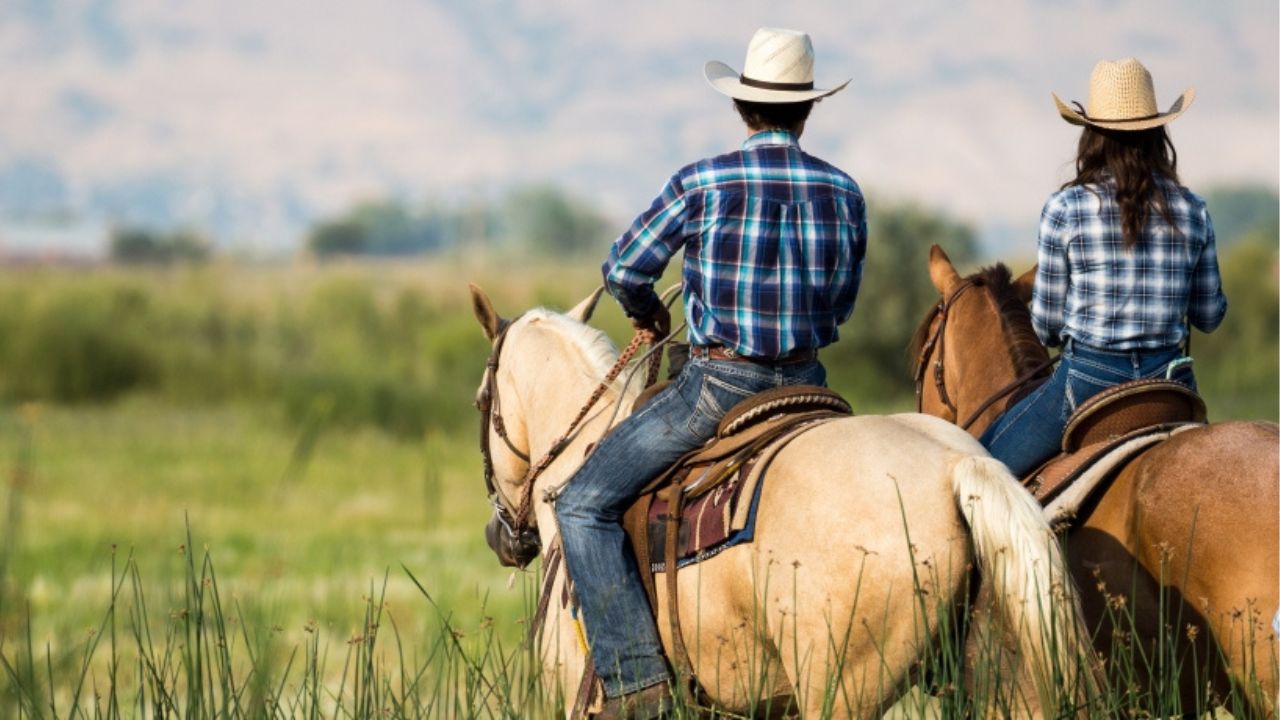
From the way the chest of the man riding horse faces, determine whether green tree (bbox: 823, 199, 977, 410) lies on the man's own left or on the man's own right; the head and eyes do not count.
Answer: on the man's own right

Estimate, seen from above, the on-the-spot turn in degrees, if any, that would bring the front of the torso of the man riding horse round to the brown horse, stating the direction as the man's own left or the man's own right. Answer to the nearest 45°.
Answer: approximately 135° to the man's own right

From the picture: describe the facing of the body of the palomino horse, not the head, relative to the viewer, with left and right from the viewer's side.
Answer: facing away from the viewer and to the left of the viewer

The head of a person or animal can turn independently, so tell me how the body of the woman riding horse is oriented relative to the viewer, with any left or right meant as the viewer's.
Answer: facing away from the viewer and to the left of the viewer

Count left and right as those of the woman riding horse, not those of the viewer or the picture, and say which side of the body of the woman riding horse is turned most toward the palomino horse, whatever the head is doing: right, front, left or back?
left

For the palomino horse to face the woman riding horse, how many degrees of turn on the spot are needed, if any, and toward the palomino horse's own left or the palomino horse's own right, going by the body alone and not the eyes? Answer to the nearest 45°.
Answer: approximately 90° to the palomino horse's own right

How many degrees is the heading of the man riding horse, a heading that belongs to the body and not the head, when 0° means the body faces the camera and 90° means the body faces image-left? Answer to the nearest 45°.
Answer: approximately 135°

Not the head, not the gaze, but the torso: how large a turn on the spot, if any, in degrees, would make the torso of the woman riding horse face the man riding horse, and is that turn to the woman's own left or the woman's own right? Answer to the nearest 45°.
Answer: approximately 90° to the woman's own left

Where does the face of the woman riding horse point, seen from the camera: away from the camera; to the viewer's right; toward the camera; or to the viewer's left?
away from the camera

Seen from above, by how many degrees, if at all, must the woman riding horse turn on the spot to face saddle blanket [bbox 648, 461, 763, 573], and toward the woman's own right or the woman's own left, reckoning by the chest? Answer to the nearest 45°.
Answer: approximately 90° to the woman's own left
